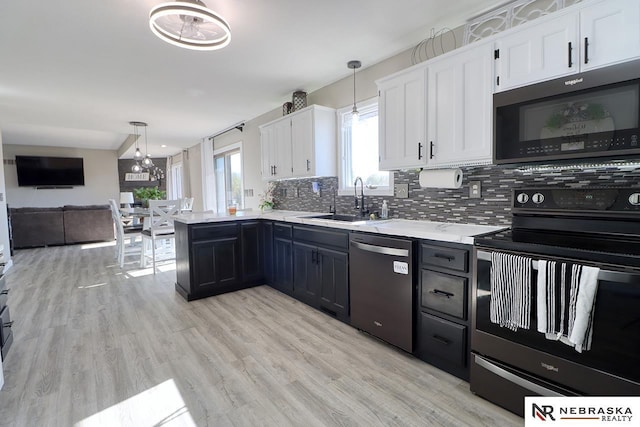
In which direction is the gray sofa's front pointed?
away from the camera

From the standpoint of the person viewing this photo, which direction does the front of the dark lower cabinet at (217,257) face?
facing the viewer and to the right of the viewer

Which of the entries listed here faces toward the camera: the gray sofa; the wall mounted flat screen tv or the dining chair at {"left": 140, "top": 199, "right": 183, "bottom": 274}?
the wall mounted flat screen tv

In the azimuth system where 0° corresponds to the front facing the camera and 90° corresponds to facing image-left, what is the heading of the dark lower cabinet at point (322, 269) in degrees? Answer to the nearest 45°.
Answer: approximately 45°

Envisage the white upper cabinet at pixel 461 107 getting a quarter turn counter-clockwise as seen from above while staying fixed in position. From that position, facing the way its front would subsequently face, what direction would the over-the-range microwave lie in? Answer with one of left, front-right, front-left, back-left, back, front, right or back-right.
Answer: front

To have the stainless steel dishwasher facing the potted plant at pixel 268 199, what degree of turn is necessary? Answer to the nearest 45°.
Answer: approximately 90° to its right

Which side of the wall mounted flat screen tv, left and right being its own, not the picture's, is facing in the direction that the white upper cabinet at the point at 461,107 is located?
front

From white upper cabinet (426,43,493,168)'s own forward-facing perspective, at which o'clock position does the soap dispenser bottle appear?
The soap dispenser bottle is roughly at 3 o'clock from the white upper cabinet.

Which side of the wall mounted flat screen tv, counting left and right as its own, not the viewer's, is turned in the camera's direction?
front

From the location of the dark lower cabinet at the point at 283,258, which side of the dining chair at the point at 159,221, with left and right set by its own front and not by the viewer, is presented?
back

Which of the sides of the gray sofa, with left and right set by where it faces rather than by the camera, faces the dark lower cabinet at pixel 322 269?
back

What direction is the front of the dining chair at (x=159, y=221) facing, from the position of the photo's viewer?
facing away from the viewer and to the left of the viewer

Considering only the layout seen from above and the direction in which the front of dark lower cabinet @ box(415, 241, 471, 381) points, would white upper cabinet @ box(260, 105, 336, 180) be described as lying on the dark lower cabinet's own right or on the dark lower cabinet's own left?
on the dark lower cabinet's own right

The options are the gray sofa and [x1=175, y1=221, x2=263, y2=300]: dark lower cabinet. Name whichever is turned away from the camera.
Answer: the gray sofa

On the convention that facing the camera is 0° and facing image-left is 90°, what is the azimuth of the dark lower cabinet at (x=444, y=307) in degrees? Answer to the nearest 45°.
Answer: approximately 45°

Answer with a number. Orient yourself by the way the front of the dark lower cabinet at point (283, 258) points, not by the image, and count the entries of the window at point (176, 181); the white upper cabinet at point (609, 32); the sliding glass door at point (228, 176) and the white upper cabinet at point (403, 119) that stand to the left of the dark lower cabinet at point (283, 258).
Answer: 2
